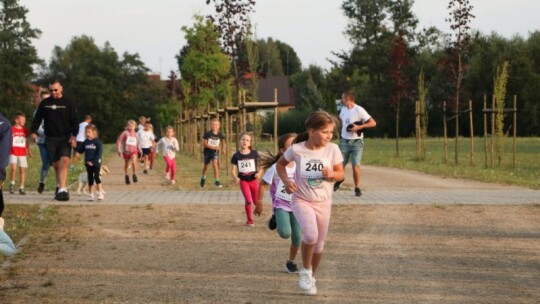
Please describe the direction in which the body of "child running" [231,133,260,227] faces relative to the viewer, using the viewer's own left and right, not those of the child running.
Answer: facing the viewer

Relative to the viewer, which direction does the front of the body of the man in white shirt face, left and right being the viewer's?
facing the viewer and to the left of the viewer

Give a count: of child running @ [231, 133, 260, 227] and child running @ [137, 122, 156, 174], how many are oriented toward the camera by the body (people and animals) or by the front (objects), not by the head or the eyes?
2

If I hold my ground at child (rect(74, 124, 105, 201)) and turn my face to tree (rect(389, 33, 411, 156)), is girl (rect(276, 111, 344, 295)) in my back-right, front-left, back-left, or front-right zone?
back-right

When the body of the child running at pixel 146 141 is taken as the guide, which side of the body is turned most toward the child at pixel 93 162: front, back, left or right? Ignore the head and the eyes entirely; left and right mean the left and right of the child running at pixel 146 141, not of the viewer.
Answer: front

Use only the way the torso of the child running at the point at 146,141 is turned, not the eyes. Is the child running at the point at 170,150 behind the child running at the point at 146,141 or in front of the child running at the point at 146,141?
in front

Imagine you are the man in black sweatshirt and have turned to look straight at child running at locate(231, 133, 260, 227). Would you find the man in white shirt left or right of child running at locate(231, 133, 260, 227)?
left

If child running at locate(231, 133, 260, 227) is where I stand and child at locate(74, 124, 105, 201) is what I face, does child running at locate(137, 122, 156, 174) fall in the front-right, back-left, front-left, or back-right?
front-right

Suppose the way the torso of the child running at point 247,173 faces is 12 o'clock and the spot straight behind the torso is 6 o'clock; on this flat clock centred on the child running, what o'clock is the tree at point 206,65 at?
The tree is roughly at 6 o'clock from the child running.

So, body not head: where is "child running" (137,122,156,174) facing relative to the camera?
toward the camera

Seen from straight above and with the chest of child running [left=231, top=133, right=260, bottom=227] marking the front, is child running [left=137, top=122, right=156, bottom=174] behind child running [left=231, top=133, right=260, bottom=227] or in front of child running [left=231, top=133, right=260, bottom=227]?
behind

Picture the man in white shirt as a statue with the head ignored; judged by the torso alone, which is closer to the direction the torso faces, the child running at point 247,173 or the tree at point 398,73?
the child running

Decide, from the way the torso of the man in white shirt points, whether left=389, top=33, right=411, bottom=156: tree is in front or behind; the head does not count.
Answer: behind
